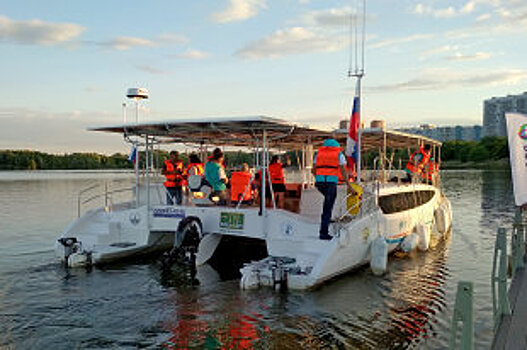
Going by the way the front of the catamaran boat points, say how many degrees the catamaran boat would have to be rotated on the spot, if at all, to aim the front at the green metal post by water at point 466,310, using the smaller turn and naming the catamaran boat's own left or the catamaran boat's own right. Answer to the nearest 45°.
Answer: approximately 135° to the catamaran boat's own right

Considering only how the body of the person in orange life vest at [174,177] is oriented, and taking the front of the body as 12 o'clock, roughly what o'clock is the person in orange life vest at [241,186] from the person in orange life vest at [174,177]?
the person in orange life vest at [241,186] is roughly at 10 o'clock from the person in orange life vest at [174,177].

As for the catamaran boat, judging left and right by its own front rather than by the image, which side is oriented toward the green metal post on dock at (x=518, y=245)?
right

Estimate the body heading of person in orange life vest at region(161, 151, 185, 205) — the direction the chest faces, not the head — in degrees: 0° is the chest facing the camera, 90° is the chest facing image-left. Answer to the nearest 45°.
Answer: approximately 0°

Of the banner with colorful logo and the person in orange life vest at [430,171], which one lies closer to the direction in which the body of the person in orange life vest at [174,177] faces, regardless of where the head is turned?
the banner with colorful logo

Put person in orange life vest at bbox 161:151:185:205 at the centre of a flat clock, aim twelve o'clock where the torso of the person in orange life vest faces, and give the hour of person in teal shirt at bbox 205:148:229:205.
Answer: The person in teal shirt is roughly at 10 o'clock from the person in orange life vest.

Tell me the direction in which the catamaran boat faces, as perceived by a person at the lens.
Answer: facing away from the viewer and to the right of the viewer

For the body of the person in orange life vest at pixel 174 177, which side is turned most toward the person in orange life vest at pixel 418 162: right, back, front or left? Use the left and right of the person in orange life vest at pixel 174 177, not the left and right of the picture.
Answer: left

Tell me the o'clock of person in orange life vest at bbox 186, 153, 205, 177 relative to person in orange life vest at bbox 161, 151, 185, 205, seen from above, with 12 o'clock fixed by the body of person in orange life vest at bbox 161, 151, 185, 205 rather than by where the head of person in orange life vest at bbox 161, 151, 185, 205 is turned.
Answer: person in orange life vest at bbox 186, 153, 205, 177 is roughly at 8 o'clock from person in orange life vest at bbox 161, 151, 185, 205.
